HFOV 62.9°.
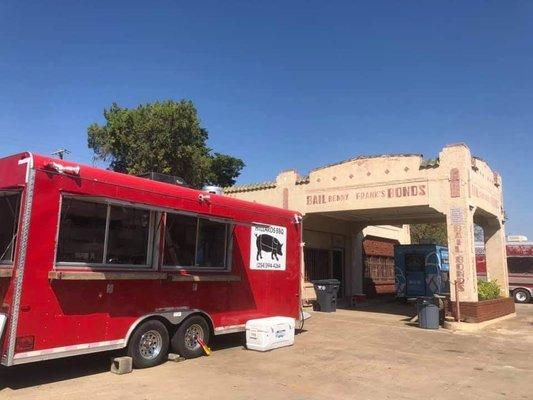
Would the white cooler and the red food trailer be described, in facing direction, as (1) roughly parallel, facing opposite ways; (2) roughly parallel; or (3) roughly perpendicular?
roughly perpendicular

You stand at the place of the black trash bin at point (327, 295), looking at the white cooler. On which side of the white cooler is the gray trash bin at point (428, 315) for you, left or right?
left

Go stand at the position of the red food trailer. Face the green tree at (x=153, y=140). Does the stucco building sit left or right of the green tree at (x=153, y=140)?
right

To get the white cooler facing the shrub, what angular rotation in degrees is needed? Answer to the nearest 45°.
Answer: approximately 90° to its left

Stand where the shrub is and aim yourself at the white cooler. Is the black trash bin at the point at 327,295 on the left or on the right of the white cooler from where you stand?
right

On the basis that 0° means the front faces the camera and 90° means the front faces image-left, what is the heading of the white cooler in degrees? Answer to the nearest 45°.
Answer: approximately 315°

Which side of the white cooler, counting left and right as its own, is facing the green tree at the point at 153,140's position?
back

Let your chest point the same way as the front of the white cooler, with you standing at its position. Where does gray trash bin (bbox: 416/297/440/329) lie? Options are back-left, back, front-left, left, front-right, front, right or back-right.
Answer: left
